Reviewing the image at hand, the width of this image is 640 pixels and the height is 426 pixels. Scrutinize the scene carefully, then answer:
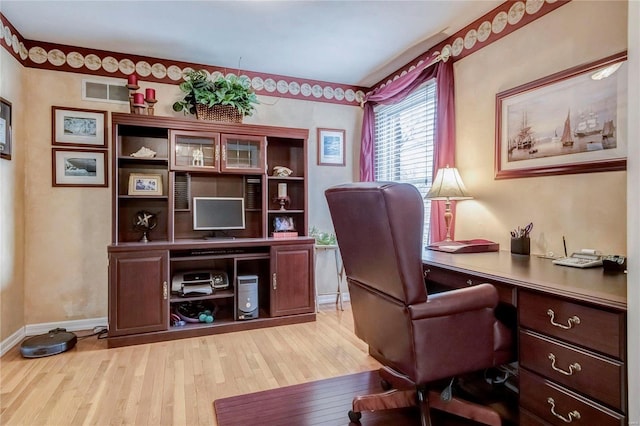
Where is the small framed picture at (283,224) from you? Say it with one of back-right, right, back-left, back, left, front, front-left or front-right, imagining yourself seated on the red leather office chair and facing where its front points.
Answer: left

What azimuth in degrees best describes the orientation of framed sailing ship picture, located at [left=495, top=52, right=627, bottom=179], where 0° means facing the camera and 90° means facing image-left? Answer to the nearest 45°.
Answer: approximately 45°

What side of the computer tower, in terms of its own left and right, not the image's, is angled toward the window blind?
left

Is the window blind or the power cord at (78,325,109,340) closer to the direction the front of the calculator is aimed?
the power cord

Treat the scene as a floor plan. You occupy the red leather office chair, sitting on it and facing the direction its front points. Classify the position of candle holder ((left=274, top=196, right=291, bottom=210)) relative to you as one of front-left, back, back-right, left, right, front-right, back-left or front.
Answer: left

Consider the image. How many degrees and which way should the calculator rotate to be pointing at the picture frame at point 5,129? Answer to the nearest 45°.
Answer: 0° — it already faces it

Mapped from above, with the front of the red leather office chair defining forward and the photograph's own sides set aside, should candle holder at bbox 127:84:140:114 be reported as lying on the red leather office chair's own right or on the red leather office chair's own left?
on the red leather office chair's own left

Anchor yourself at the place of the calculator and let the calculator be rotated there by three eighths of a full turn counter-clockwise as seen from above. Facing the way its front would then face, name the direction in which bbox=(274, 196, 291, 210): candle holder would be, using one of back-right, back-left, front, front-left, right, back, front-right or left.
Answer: back
